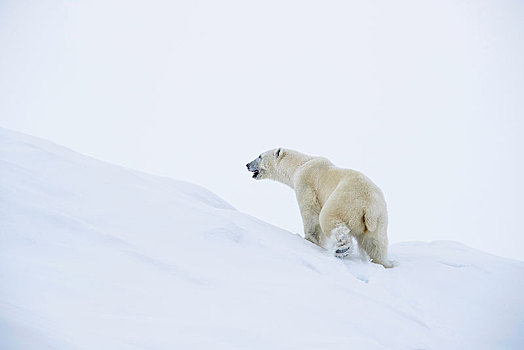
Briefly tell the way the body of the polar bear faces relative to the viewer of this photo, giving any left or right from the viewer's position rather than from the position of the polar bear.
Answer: facing away from the viewer and to the left of the viewer
